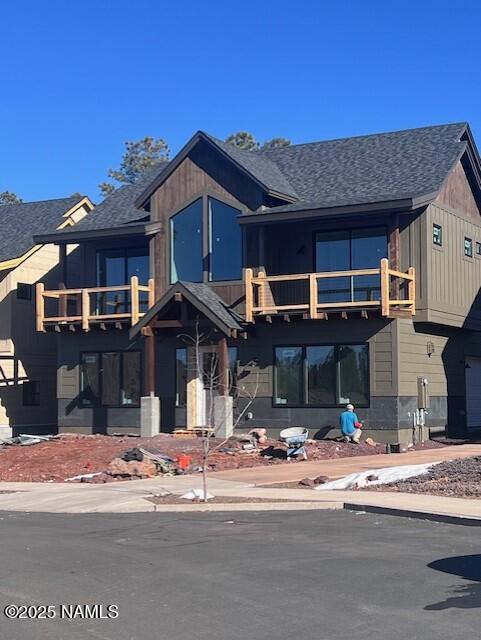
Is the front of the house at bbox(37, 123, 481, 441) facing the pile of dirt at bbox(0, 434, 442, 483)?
yes

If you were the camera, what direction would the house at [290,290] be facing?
facing the viewer and to the left of the viewer

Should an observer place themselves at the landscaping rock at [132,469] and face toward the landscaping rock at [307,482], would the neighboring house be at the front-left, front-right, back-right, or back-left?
back-left

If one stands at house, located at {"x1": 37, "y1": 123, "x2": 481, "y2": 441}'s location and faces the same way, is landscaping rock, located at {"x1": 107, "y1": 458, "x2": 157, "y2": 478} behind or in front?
in front

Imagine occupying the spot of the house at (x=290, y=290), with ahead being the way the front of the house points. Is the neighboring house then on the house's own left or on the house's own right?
on the house's own right

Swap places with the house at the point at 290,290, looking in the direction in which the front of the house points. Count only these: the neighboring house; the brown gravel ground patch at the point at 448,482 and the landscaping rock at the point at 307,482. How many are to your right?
1

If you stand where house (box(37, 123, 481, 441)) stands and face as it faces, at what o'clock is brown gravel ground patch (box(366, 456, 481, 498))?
The brown gravel ground patch is roughly at 10 o'clock from the house.

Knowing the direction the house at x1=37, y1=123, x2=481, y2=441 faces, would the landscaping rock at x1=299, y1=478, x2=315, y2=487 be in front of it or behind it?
in front
